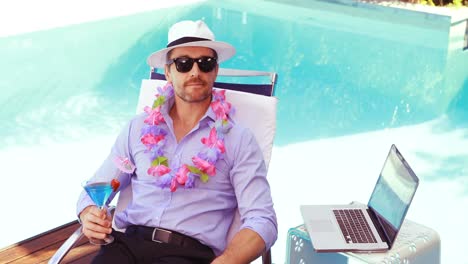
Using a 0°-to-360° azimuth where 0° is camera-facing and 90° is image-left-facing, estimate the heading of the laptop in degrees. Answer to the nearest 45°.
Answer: approximately 90°

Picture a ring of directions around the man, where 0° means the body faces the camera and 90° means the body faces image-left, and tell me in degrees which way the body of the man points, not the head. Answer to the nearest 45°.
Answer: approximately 0°

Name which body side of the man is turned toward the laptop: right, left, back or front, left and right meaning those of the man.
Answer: left

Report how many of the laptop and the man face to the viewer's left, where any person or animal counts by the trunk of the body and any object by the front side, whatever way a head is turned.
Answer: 1

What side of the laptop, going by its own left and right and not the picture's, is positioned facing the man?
front
